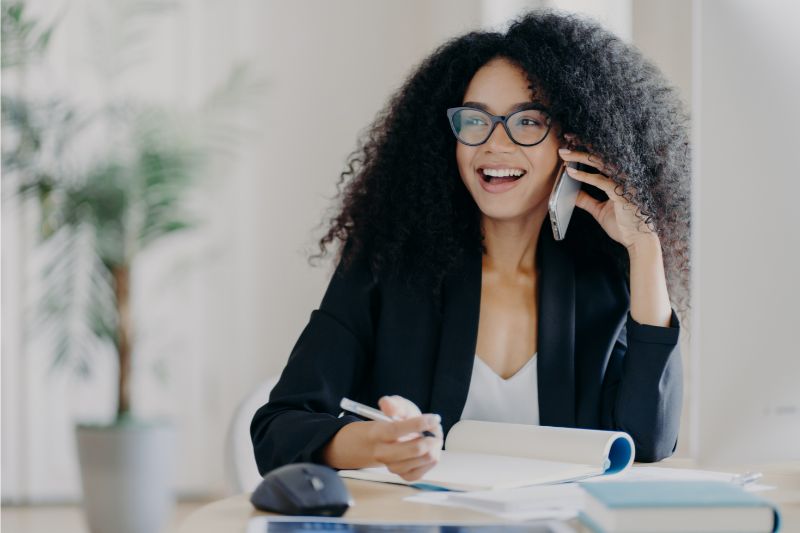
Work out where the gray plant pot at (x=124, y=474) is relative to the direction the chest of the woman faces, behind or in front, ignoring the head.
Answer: behind

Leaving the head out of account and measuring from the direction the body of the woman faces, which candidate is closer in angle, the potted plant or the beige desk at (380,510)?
the beige desk

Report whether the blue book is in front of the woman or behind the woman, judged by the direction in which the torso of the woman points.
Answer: in front

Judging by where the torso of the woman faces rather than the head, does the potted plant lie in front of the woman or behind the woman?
behind

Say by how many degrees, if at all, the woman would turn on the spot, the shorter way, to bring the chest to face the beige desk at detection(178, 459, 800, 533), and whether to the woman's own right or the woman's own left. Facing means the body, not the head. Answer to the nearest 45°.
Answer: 0° — they already face it

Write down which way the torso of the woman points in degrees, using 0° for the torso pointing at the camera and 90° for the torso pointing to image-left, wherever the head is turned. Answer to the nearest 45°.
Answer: approximately 0°

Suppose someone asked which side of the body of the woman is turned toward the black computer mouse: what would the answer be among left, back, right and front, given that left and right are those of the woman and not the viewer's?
front

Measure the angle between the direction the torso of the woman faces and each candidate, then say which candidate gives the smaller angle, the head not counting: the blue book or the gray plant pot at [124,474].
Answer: the blue book

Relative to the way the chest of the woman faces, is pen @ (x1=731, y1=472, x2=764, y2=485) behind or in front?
in front
